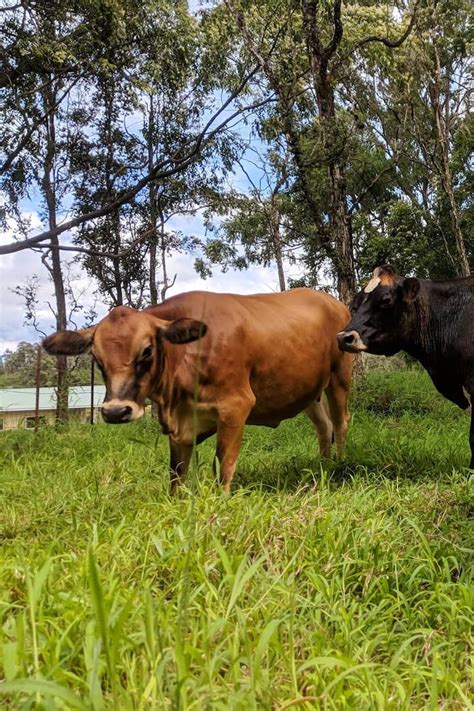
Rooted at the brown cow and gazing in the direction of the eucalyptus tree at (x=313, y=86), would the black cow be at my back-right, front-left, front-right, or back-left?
front-right

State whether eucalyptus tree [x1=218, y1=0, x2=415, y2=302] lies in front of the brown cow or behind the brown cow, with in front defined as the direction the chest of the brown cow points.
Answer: behind

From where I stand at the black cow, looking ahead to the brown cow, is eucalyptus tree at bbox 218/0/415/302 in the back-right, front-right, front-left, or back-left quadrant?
back-right

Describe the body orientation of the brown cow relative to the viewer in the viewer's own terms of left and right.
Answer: facing the viewer and to the left of the viewer

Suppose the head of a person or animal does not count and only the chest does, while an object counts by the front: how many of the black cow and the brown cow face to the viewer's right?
0

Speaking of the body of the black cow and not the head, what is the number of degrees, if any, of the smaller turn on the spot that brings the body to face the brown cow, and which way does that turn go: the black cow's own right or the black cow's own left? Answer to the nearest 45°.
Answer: approximately 45° to the black cow's own left

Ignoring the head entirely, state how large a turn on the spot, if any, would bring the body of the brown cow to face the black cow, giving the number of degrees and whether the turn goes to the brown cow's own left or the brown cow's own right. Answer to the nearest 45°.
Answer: approximately 180°

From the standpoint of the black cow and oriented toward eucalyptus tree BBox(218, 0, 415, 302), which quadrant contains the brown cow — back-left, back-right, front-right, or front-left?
back-left

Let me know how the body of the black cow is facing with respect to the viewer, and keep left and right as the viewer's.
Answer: facing to the left of the viewer

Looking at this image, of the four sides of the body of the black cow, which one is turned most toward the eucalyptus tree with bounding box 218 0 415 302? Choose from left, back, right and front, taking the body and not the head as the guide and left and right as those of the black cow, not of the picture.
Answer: right
